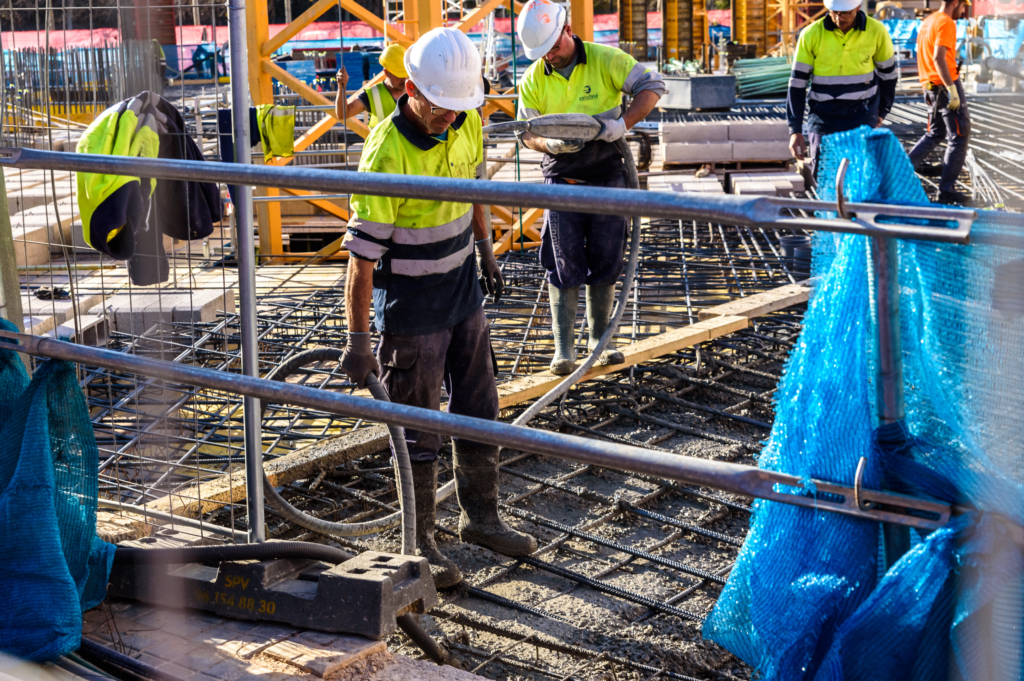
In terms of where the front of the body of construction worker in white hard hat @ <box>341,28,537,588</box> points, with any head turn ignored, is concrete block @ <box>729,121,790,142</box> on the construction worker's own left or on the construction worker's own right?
on the construction worker's own left

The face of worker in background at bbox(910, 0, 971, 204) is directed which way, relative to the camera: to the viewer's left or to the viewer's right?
to the viewer's right

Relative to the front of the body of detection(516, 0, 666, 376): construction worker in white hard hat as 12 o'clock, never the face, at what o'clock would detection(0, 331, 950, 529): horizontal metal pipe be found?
The horizontal metal pipe is roughly at 12 o'clock from the construction worker in white hard hat.

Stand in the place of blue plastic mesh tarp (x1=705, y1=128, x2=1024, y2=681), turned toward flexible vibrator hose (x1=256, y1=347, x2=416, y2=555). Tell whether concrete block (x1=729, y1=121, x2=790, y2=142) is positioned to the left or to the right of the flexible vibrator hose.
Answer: right

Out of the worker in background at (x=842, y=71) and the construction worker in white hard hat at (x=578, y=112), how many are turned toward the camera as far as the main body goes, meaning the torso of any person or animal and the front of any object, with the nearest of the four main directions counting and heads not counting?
2
